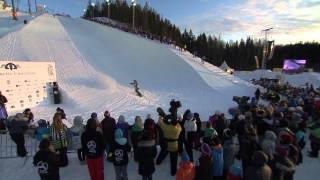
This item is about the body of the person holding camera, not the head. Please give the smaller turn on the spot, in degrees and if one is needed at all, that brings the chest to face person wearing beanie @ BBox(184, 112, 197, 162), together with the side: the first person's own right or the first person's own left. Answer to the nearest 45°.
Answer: approximately 45° to the first person's own right

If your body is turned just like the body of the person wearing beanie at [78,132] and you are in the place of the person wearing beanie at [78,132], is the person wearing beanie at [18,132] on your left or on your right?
on your left

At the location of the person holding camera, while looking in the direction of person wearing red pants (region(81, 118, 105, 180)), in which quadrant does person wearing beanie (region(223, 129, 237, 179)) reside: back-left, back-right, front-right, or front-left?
back-left

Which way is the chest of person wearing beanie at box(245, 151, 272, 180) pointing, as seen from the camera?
away from the camera

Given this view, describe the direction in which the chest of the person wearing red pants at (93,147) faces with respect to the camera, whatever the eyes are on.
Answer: away from the camera

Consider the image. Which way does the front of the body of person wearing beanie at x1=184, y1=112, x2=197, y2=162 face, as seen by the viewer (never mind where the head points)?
away from the camera

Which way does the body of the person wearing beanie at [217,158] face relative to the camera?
away from the camera

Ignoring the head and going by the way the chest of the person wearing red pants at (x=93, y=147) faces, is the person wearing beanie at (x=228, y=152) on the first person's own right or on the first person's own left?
on the first person's own right

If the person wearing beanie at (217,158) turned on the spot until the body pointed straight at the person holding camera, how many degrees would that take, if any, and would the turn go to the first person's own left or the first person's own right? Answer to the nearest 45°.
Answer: approximately 45° to the first person's own left

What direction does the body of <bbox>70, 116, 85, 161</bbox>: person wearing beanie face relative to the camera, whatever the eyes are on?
away from the camera

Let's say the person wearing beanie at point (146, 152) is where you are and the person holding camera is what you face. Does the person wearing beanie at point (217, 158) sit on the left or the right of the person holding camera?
right

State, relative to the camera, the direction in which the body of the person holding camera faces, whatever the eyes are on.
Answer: away from the camera
